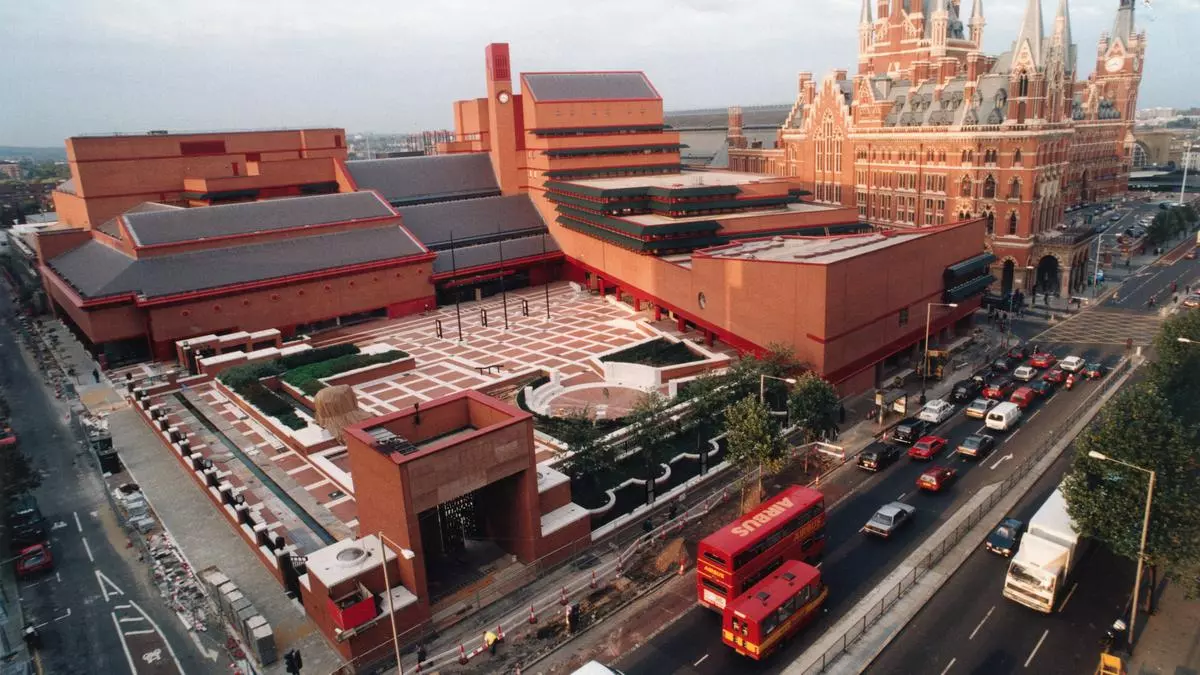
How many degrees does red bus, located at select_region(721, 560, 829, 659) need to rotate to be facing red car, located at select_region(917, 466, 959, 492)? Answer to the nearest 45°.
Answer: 0° — it already faces it

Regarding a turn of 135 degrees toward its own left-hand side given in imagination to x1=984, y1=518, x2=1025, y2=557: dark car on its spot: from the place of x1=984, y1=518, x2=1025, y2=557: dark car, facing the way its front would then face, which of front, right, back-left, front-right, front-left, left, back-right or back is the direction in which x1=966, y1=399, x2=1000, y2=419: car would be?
left

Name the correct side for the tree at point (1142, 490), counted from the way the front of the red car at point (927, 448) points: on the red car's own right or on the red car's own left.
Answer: on the red car's own right

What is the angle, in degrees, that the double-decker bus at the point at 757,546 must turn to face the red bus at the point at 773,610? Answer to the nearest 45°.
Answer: approximately 135° to its right

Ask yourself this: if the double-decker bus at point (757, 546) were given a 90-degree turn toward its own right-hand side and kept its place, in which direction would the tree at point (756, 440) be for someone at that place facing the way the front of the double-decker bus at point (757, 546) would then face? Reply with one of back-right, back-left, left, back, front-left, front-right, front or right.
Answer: back-left

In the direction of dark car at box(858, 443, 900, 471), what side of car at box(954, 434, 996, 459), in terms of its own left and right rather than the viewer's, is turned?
back

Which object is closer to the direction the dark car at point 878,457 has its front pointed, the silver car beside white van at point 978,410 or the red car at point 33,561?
the silver car beside white van

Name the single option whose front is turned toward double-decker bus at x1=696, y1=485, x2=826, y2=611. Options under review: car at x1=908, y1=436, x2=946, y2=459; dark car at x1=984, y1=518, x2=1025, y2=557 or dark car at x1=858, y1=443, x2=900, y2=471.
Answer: dark car at x1=984, y1=518, x2=1025, y2=557

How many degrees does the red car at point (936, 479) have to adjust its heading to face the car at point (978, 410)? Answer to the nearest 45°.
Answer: approximately 45° to its left

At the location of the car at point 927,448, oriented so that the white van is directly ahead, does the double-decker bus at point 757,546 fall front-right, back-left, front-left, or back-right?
back-right

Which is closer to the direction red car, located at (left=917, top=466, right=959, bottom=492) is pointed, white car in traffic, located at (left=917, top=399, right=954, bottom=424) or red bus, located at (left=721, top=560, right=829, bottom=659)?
the white car in traffic

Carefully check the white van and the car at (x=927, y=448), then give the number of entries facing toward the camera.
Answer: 0

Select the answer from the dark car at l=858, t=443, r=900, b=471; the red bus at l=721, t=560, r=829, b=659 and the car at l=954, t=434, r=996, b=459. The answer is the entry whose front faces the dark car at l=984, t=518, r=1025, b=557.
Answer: the red bus

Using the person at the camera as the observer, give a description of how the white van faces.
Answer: facing away from the viewer and to the right of the viewer

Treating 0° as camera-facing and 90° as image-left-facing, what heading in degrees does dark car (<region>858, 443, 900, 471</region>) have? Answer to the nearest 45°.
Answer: approximately 225°

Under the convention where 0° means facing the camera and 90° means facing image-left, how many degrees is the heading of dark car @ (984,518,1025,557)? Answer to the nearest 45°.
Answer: approximately 45°

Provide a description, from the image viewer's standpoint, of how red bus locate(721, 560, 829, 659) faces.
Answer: facing away from the viewer and to the right of the viewer

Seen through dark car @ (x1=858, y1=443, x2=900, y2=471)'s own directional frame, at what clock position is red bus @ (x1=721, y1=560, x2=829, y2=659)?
The red bus is roughly at 5 o'clock from the dark car.
